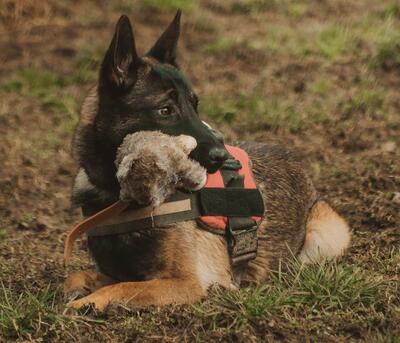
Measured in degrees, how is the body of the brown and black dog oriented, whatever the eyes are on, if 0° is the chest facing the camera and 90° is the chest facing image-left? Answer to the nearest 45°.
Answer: approximately 90°
